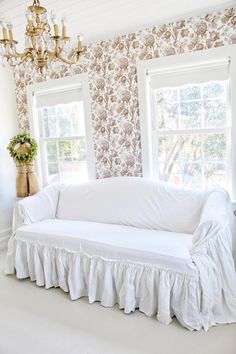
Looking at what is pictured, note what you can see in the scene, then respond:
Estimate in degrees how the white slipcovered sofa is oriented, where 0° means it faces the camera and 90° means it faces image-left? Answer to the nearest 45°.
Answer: approximately 45°

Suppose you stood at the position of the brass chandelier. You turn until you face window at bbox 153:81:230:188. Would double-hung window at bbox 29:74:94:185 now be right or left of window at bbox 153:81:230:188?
left

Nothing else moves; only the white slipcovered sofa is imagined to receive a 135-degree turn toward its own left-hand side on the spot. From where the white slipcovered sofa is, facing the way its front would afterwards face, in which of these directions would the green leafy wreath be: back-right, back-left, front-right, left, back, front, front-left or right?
back-left

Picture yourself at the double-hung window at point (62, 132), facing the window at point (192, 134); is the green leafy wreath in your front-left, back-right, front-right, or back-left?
back-right

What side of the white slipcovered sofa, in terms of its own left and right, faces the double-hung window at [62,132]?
right

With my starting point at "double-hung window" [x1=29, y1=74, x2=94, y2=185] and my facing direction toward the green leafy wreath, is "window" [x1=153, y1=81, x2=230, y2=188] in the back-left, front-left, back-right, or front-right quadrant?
back-left
